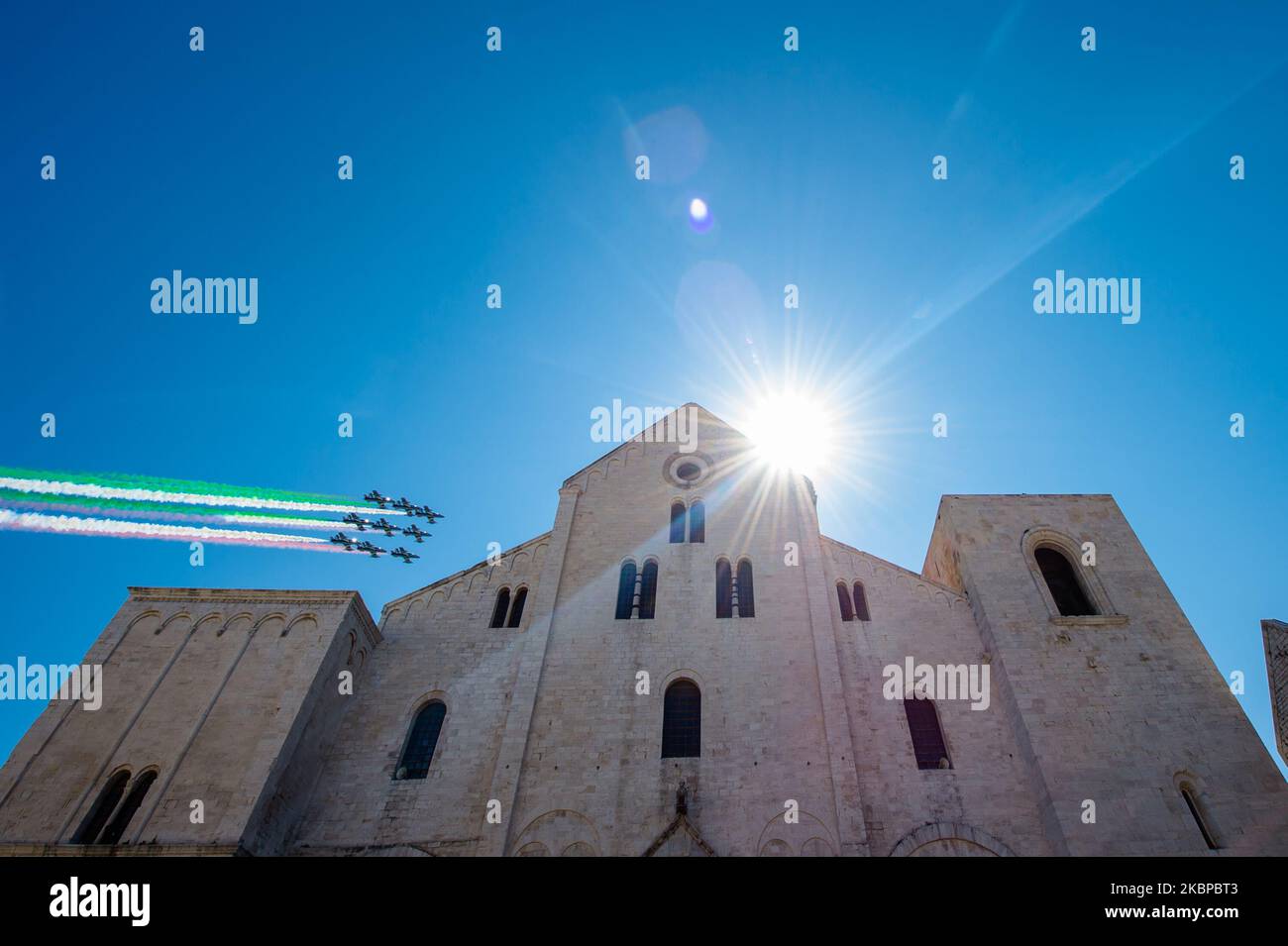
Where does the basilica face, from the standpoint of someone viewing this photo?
facing the viewer
